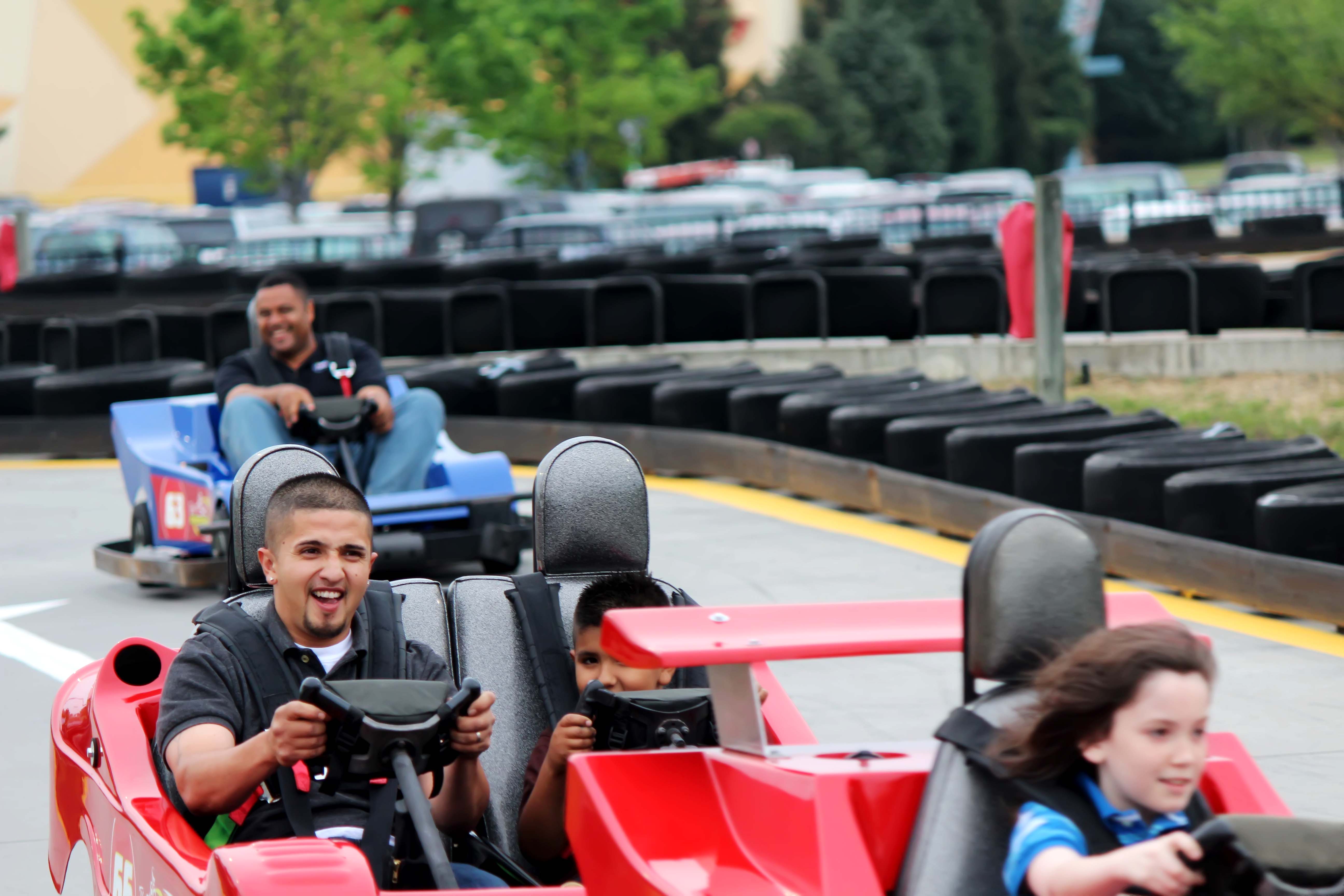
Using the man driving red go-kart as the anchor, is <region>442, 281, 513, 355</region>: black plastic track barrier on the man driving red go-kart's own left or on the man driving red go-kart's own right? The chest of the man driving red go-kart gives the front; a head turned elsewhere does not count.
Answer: on the man driving red go-kart's own left

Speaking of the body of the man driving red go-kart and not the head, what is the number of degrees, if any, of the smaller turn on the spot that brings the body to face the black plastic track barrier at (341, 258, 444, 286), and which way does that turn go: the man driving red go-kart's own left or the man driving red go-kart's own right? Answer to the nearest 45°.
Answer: approximately 135° to the man driving red go-kart's own left

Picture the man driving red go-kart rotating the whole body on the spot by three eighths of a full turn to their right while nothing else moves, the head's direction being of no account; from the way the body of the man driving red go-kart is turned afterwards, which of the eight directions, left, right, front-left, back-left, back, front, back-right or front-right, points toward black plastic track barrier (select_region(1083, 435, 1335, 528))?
back-right

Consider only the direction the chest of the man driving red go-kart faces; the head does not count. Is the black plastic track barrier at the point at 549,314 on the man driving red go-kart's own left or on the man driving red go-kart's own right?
on the man driving red go-kart's own left

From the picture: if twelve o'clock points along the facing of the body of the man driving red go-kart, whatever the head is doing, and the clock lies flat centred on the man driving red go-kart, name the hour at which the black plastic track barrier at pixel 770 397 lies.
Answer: The black plastic track barrier is roughly at 8 o'clock from the man driving red go-kart.

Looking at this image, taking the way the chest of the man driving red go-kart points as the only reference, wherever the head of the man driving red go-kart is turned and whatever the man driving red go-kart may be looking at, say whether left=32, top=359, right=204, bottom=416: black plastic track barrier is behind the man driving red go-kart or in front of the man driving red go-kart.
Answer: behind

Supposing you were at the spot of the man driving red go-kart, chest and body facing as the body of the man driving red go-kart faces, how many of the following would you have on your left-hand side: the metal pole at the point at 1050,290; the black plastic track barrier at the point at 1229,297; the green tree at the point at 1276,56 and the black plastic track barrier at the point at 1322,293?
4

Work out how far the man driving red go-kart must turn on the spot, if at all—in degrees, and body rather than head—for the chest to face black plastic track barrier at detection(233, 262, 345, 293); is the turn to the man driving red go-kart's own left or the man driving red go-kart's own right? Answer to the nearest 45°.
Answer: approximately 135° to the man driving red go-kart's own left

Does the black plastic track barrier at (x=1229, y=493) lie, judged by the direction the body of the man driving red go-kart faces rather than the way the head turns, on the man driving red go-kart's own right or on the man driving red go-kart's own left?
on the man driving red go-kart's own left

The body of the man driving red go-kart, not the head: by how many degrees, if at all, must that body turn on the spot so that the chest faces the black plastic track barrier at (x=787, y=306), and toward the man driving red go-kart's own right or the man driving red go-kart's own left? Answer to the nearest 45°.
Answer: approximately 135° to the man driving red go-kart's own left

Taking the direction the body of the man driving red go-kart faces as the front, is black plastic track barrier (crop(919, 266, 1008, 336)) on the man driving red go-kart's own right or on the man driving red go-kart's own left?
on the man driving red go-kart's own left

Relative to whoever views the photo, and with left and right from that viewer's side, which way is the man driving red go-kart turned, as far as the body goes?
facing the viewer and to the right of the viewer

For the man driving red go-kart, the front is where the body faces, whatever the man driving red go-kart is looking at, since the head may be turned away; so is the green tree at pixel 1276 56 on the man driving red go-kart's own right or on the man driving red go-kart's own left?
on the man driving red go-kart's own left

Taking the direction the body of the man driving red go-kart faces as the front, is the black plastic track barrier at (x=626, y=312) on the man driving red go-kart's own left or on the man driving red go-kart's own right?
on the man driving red go-kart's own left

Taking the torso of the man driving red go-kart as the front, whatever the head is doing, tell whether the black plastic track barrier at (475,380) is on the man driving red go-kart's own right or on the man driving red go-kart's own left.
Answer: on the man driving red go-kart's own left
